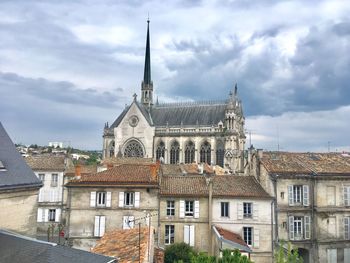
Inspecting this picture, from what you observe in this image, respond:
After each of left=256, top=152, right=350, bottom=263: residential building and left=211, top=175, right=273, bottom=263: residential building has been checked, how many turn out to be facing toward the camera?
2

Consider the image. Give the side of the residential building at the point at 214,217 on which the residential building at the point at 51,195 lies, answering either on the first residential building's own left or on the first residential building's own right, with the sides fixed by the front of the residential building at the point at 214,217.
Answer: on the first residential building's own right

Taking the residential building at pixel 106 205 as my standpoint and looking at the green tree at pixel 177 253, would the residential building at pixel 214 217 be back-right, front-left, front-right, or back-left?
front-left

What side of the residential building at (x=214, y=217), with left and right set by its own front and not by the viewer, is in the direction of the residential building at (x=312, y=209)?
left

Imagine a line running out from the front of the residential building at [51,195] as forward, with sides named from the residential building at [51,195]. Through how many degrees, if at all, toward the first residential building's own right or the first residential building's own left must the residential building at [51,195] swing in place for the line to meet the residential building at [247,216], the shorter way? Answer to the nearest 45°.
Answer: approximately 45° to the first residential building's own left

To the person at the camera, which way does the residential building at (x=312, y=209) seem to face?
facing the viewer

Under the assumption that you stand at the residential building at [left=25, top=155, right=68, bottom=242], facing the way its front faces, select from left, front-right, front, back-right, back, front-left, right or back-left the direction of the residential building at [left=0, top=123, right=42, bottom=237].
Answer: front

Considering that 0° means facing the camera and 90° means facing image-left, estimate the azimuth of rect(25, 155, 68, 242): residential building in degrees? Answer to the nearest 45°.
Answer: approximately 0°

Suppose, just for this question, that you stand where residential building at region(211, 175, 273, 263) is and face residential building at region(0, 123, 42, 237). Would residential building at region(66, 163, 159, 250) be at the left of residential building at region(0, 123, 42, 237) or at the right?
right

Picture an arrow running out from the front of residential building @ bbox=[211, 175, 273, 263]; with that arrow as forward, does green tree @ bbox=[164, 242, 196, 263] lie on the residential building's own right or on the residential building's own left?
on the residential building's own right

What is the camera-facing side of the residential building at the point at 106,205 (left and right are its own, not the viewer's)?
front
